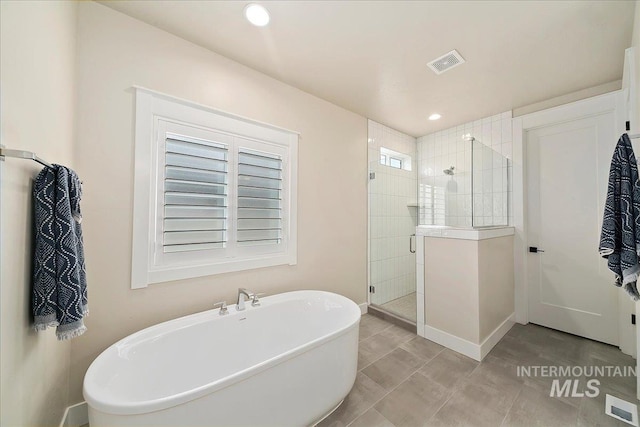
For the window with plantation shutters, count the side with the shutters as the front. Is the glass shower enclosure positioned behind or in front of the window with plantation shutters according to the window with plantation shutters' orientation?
in front

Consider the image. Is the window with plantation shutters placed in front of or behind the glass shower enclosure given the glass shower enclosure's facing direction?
in front

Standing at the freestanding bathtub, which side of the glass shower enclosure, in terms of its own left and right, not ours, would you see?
front

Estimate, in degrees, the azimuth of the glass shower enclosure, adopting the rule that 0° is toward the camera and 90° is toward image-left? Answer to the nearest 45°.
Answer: approximately 45°

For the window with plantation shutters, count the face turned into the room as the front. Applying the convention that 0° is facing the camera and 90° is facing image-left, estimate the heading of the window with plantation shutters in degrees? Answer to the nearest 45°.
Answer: approximately 315°

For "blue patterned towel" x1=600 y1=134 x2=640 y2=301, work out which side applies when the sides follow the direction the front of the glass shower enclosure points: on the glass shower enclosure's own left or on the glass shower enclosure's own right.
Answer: on the glass shower enclosure's own left

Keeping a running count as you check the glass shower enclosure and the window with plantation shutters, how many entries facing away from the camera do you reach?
0

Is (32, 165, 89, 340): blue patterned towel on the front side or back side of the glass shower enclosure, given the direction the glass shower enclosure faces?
on the front side

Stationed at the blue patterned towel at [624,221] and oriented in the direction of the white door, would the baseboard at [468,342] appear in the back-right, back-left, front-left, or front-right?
front-left
